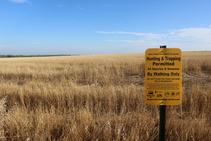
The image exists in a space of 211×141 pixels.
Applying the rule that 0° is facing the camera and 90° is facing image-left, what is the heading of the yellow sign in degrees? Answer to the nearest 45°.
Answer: approximately 0°
